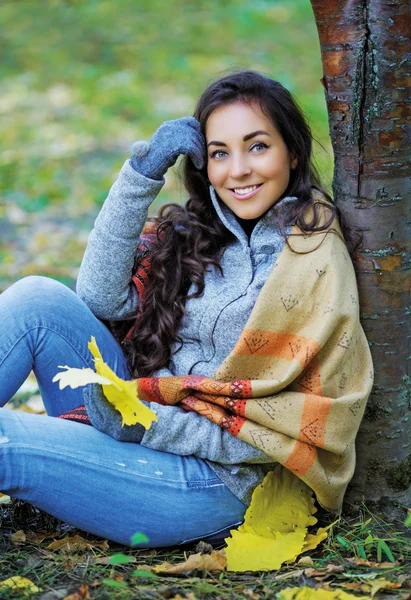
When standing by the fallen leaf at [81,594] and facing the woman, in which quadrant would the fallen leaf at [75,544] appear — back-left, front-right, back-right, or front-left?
front-left

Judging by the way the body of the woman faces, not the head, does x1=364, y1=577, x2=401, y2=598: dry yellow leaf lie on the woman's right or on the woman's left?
on the woman's left

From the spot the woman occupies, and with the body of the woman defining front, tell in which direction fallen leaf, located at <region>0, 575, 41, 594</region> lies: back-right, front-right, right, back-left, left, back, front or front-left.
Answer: front
